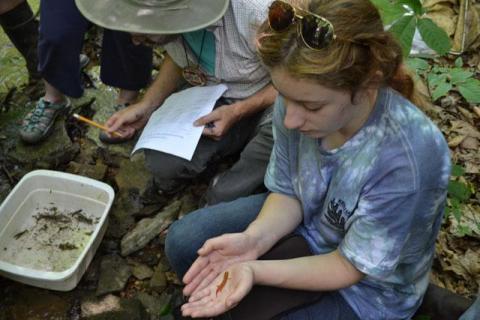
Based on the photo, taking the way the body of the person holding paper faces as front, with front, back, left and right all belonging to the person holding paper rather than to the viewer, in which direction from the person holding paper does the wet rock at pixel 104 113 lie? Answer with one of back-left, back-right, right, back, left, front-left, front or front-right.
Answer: right

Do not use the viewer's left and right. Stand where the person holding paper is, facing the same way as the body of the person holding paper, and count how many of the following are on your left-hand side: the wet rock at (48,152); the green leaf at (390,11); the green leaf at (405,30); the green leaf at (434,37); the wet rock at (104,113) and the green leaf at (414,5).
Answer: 4

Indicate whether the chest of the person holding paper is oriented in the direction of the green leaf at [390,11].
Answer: no

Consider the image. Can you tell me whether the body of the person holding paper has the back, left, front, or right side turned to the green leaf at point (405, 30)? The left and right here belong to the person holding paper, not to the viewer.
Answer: left

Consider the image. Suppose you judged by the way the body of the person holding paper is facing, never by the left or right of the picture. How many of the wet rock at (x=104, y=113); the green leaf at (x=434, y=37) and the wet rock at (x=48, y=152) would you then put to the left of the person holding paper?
1

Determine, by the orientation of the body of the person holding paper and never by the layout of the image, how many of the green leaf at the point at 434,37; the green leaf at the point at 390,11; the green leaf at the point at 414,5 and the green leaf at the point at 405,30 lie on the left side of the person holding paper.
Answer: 4

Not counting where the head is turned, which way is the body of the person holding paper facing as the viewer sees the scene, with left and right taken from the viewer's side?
facing the viewer and to the left of the viewer

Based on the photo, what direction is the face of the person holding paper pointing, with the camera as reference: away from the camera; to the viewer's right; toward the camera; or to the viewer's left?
toward the camera

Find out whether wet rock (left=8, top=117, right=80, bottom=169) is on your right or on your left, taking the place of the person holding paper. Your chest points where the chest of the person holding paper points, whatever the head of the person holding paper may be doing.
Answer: on your right

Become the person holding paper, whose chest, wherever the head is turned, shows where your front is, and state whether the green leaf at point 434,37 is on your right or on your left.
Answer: on your left

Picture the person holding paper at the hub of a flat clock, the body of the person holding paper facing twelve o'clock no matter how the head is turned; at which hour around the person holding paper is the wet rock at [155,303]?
The wet rock is roughly at 12 o'clock from the person holding paper.

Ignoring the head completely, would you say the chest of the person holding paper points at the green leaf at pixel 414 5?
no
